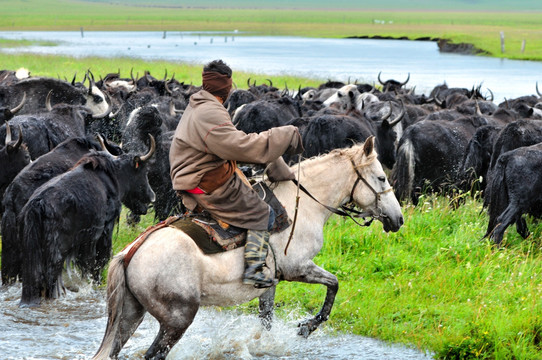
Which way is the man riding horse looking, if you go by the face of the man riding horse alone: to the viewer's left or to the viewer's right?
to the viewer's right

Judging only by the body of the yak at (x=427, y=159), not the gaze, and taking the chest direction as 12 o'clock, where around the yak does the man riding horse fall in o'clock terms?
The man riding horse is roughly at 5 o'clock from the yak.

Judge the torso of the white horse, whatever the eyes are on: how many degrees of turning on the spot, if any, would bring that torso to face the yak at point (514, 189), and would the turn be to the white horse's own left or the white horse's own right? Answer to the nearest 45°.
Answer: approximately 45° to the white horse's own left

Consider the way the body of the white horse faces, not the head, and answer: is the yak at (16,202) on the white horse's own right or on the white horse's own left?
on the white horse's own left

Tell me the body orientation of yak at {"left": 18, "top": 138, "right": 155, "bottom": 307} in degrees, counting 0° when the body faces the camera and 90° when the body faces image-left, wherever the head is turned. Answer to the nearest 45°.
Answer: approximately 225°

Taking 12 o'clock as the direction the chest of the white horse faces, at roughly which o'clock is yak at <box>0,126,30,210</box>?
The yak is roughly at 8 o'clock from the white horse.

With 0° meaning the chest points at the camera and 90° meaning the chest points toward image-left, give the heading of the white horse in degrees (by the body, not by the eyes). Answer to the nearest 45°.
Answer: approximately 270°
